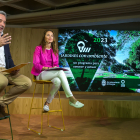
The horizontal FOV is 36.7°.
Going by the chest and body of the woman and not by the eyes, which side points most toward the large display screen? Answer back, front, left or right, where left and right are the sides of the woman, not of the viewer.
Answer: left

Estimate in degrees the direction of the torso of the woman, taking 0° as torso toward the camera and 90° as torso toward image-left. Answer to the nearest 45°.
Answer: approximately 315°

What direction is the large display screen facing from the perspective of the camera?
toward the camera

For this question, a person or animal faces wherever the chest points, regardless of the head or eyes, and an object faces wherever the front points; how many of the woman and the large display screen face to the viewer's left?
0

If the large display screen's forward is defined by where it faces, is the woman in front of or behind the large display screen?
in front
